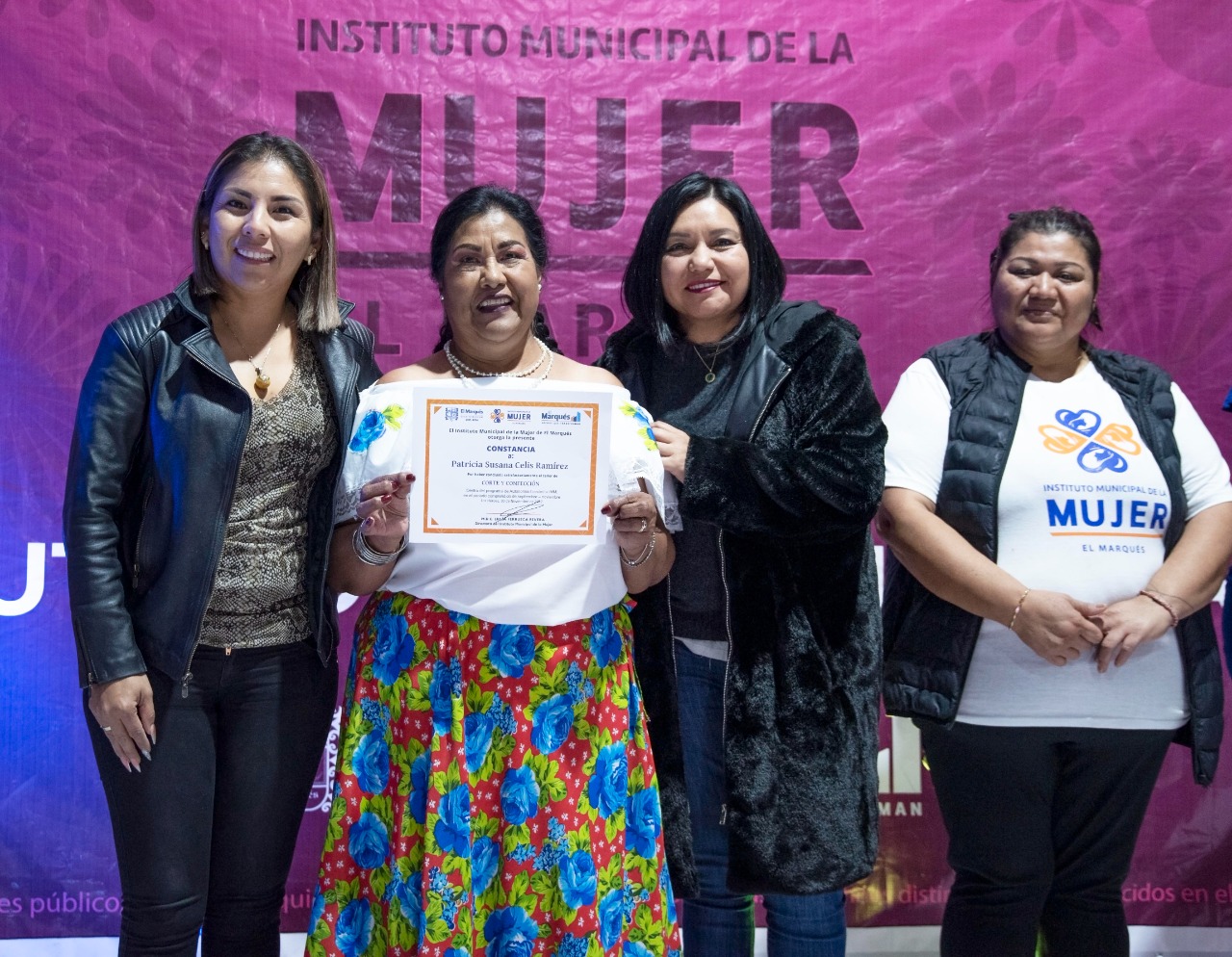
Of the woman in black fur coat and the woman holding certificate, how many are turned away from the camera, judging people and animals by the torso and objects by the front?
0

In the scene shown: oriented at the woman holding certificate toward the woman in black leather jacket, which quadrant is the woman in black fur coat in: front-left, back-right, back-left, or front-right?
back-right

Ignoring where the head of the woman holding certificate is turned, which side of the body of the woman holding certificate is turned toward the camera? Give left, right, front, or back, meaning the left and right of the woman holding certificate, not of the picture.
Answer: front

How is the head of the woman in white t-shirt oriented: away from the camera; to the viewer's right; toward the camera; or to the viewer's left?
toward the camera

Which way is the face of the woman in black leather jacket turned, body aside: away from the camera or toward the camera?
toward the camera

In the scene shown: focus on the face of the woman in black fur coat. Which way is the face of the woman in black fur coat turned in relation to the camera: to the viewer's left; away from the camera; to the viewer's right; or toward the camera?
toward the camera

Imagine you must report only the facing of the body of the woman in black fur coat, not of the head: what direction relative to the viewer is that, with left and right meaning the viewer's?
facing the viewer and to the left of the viewer

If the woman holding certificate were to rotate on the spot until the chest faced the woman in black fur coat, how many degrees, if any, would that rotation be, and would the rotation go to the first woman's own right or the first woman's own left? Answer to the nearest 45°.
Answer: approximately 90° to the first woman's own left

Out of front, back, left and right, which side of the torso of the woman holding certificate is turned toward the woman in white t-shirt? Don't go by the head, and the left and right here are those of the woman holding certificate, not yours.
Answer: left

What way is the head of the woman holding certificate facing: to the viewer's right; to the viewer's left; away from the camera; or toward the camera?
toward the camera
